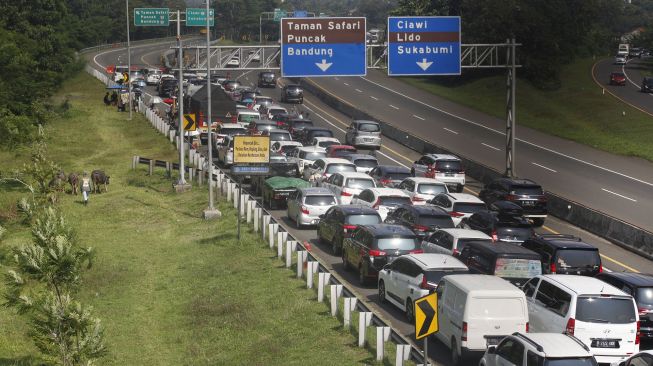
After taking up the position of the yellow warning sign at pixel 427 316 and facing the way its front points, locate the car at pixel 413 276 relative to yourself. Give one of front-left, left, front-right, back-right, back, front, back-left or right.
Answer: back-left

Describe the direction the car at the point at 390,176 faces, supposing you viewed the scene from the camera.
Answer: facing away from the viewer and to the left of the viewer

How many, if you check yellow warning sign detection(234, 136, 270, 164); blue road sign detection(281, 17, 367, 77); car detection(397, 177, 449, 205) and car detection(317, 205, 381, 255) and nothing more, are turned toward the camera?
2

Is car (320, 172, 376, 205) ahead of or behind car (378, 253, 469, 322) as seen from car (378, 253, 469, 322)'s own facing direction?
ahead

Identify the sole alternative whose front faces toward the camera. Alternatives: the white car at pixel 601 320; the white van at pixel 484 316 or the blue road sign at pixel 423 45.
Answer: the blue road sign

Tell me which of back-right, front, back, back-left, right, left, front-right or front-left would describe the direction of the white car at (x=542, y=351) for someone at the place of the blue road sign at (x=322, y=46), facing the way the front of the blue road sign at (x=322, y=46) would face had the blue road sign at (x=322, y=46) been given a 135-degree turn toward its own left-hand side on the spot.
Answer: back-right

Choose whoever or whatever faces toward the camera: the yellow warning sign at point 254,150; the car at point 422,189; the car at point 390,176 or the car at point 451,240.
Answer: the yellow warning sign

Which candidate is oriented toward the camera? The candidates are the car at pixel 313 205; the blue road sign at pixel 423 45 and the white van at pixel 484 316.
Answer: the blue road sign

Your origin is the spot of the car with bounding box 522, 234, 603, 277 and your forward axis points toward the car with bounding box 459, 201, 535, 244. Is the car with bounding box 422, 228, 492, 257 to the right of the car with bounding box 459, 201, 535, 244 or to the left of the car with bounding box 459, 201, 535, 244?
left

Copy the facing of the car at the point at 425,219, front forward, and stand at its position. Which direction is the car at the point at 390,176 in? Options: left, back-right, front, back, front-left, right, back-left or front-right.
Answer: front-right

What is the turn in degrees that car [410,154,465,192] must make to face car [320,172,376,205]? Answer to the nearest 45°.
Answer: approximately 90° to its left

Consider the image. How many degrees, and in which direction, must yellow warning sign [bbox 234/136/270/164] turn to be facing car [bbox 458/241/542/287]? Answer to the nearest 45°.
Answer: approximately 45° to its left

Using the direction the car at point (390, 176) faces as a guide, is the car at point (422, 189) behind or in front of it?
behind

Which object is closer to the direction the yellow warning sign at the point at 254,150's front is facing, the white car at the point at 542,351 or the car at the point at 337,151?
the white car

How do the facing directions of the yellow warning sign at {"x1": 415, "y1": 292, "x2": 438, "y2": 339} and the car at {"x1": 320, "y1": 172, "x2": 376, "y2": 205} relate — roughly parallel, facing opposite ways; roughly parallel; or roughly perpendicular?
roughly parallel, facing opposite ways

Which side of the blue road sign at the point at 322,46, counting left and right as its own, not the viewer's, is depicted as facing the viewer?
front

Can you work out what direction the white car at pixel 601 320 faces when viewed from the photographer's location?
facing away from the viewer and to the left of the viewer

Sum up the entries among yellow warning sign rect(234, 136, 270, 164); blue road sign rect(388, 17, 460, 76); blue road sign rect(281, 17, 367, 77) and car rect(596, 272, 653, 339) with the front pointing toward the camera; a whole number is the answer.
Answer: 3
